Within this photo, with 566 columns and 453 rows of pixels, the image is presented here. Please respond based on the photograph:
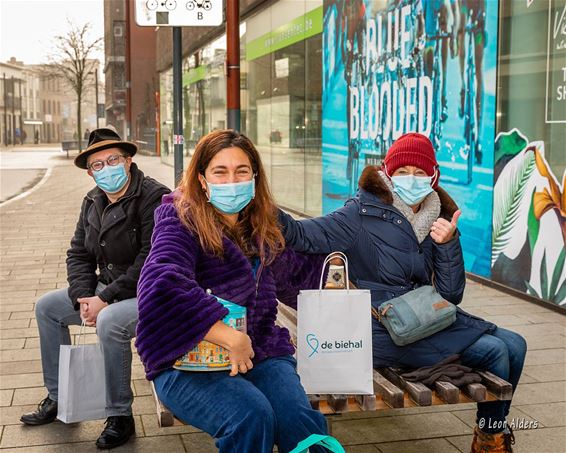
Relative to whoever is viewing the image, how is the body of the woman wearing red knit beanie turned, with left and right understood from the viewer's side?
facing the viewer and to the right of the viewer

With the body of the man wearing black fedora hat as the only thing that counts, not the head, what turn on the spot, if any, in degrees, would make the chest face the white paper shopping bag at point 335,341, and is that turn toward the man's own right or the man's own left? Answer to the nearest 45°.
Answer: approximately 90° to the man's own left

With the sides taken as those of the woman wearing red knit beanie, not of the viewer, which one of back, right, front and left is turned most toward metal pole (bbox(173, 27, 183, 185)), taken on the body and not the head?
back

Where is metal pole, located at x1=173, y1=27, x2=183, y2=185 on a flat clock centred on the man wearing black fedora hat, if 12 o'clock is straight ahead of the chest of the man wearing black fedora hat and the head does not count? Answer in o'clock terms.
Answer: The metal pole is roughly at 5 o'clock from the man wearing black fedora hat.

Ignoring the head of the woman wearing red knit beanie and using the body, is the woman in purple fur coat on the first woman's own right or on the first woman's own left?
on the first woman's own right

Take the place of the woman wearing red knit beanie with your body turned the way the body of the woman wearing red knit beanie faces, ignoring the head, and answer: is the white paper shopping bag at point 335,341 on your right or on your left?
on your right

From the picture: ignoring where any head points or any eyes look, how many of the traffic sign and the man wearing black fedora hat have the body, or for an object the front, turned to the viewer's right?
0

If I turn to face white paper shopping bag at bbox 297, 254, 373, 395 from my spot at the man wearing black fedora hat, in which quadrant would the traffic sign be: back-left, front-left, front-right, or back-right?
back-left
